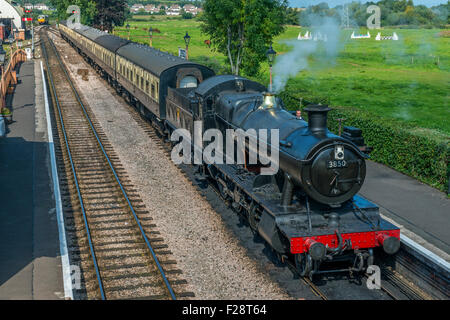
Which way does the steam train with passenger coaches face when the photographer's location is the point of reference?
facing the viewer and to the right of the viewer

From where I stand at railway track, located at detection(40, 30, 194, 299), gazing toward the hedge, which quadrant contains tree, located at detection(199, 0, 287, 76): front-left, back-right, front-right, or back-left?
front-left

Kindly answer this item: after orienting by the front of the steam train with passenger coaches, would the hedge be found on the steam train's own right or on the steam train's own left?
on the steam train's own left

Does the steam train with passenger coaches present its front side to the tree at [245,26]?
no
